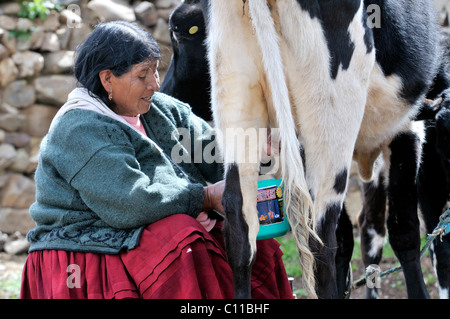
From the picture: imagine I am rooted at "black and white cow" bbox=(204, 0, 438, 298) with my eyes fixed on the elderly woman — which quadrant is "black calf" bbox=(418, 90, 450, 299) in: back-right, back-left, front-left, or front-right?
back-right

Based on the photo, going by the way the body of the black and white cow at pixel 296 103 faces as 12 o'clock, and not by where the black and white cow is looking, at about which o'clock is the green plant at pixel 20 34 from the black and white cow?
The green plant is roughly at 9 o'clock from the black and white cow.

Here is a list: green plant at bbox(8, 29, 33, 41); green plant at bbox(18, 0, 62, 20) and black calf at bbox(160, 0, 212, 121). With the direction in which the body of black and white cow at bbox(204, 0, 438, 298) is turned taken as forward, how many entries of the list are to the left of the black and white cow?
3

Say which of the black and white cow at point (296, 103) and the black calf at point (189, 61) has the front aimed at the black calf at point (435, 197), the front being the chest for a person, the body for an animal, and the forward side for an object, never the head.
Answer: the black and white cow

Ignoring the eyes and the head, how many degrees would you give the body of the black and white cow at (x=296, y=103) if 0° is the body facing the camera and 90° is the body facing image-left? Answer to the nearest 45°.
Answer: approximately 225°

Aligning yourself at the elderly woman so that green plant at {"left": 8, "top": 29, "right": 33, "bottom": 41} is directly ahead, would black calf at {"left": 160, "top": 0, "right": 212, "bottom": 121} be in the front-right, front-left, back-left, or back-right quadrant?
front-right

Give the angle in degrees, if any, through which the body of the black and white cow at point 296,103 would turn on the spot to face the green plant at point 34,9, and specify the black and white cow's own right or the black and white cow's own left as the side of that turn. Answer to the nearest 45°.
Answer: approximately 90° to the black and white cow's own left

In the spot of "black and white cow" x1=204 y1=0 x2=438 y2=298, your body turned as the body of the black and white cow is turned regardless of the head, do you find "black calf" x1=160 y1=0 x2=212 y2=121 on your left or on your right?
on your left

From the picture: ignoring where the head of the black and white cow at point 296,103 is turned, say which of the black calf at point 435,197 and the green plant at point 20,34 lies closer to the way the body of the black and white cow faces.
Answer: the black calf

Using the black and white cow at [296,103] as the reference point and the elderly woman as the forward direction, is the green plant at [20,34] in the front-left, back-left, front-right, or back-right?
front-right
